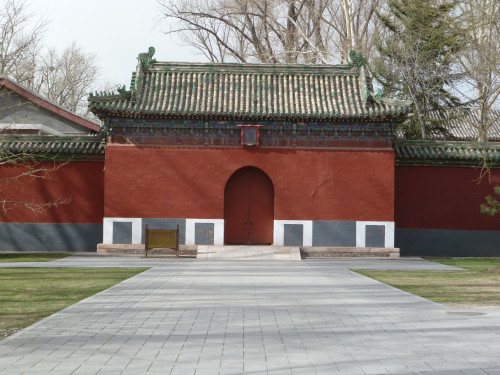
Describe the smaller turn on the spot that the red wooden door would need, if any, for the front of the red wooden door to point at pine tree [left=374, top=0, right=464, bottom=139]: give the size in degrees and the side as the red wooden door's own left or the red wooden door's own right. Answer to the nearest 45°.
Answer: approximately 135° to the red wooden door's own left

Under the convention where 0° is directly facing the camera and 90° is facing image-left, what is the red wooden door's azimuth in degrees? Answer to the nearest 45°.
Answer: approximately 0°

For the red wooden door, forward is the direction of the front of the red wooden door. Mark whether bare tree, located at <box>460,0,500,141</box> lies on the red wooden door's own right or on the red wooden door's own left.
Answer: on the red wooden door's own left
